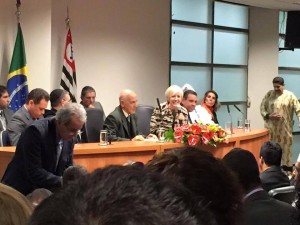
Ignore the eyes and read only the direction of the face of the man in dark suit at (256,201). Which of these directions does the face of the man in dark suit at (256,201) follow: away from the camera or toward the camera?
away from the camera

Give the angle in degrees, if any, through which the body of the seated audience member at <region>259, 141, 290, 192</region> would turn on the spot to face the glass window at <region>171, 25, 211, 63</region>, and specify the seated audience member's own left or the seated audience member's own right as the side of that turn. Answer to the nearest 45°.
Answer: approximately 45° to the seated audience member's own right

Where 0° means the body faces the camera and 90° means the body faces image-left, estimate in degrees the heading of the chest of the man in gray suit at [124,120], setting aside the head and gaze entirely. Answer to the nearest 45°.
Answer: approximately 315°

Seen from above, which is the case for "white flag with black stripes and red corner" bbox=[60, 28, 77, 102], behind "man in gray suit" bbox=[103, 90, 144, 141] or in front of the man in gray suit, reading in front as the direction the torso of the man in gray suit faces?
behind

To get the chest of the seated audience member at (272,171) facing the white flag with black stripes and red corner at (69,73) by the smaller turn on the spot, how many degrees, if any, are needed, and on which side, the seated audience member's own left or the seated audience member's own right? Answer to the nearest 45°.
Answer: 0° — they already face it

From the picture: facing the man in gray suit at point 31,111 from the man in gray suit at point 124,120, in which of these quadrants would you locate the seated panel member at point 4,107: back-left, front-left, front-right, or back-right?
front-right

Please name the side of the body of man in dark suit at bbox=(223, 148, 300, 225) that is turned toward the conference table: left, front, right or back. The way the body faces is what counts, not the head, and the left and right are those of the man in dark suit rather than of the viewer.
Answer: front

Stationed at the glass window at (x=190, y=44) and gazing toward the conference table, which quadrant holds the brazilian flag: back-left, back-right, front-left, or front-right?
front-right

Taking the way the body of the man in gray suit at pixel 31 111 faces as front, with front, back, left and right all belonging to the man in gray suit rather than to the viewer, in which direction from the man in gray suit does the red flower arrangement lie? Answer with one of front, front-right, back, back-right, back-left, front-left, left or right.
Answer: front-left

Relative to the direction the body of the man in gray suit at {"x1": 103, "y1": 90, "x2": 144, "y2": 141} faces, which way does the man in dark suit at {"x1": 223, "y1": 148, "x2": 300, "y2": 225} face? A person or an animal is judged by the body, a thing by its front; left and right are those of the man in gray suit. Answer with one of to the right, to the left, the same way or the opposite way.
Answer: the opposite way

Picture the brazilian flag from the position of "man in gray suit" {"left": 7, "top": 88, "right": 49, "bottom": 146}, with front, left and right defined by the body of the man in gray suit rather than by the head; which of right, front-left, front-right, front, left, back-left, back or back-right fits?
back-left

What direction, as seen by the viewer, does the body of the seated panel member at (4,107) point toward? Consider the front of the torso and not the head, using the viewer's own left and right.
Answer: facing the viewer and to the right of the viewer

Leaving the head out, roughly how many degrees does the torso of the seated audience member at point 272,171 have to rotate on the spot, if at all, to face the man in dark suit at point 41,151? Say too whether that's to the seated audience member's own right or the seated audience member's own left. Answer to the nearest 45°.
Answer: approximately 90° to the seated audience member's own left
